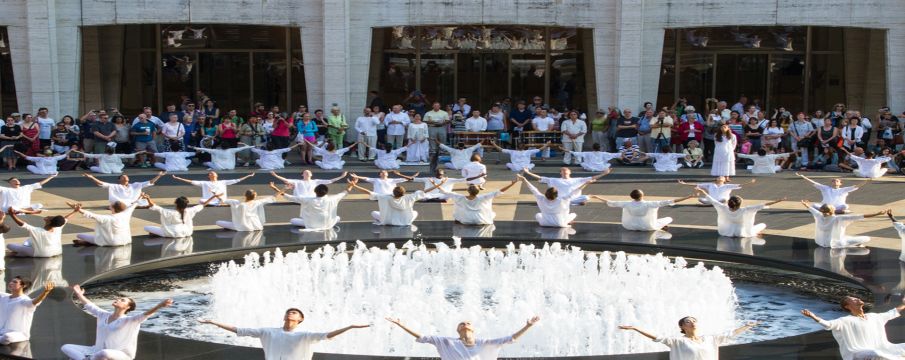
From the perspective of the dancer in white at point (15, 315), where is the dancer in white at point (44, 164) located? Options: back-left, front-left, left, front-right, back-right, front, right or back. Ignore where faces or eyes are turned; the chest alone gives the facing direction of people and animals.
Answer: back-right

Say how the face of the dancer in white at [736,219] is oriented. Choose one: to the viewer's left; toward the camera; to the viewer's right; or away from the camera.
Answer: away from the camera

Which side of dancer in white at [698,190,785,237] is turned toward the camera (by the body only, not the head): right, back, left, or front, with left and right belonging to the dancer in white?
back

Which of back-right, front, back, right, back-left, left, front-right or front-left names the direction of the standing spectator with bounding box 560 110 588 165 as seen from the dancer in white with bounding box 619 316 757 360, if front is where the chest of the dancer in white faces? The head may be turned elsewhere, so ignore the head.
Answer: back

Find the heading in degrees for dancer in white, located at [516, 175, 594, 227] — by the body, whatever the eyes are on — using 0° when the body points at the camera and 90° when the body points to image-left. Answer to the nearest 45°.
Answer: approximately 180°

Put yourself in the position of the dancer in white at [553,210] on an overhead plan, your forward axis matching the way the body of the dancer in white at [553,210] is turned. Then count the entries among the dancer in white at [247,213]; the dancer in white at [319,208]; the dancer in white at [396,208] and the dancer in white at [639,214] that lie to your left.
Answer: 3

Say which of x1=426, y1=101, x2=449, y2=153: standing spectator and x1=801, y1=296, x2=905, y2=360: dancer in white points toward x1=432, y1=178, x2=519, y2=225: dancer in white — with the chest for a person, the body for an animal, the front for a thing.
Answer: the standing spectator

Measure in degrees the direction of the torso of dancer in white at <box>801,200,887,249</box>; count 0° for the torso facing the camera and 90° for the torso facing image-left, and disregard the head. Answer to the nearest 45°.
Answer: approximately 225°

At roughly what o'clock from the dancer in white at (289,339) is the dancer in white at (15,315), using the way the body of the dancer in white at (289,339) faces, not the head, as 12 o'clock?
the dancer in white at (15,315) is roughly at 4 o'clock from the dancer in white at (289,339).
